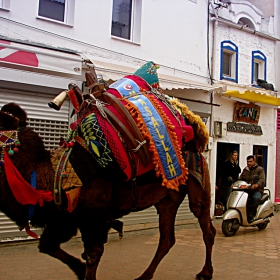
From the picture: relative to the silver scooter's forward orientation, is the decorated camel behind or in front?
in front

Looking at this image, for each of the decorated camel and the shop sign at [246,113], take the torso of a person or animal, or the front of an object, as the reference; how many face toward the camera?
1

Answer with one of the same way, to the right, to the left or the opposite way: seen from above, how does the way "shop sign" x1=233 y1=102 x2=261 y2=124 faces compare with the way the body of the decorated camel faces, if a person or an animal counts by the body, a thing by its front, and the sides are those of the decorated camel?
to the left

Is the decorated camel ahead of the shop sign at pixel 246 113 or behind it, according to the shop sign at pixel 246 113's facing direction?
ahead

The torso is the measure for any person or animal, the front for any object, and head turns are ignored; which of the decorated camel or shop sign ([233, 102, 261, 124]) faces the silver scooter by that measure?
the shop sign

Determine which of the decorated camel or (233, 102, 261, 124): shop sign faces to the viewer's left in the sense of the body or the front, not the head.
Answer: the decorated camel

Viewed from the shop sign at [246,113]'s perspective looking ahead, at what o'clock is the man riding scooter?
The man riding scooter is roughly at 12 o'clock from the shop sign.

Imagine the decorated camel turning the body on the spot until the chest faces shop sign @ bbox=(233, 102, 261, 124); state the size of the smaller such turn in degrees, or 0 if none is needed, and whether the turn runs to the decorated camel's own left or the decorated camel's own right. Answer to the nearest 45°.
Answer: approximately 135° to the decorated camel's own right

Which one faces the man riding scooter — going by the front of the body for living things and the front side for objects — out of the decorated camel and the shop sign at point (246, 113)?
the shop sign

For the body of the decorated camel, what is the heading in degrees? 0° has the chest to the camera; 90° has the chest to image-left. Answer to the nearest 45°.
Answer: approximately 90°

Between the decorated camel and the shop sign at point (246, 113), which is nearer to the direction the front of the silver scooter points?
the decorated camel
